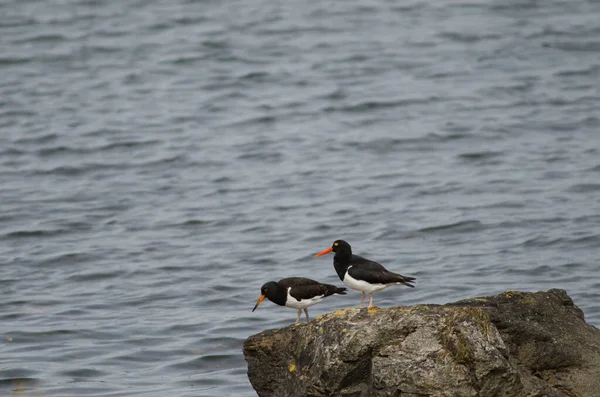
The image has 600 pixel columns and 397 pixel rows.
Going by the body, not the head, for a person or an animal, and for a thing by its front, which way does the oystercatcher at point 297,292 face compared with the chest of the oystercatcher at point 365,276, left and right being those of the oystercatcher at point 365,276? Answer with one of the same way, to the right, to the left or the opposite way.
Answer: the same way

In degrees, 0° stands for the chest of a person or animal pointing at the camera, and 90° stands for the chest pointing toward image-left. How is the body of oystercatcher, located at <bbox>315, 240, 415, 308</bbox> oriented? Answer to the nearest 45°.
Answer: approximately 90°

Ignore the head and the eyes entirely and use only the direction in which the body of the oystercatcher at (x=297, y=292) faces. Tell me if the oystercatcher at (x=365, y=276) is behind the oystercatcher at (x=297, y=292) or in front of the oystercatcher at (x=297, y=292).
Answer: behind

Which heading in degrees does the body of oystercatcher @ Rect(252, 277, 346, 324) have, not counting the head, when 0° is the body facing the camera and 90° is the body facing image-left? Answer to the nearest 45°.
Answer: approximately 90°

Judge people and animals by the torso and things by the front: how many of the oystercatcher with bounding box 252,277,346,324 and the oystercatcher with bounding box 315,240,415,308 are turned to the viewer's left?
2

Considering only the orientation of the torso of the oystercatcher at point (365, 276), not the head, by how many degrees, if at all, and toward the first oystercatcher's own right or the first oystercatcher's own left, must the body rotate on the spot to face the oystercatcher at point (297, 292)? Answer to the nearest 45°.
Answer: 0° — it already faces it
